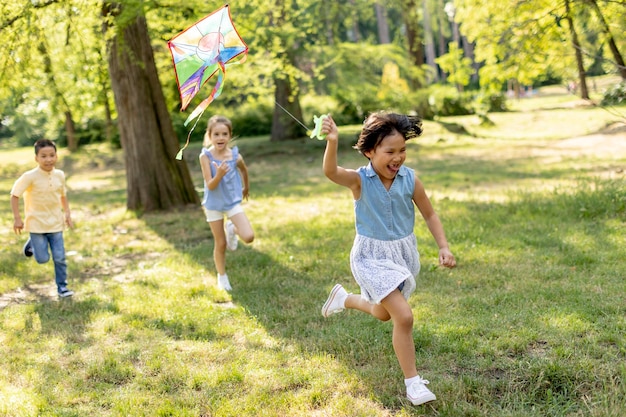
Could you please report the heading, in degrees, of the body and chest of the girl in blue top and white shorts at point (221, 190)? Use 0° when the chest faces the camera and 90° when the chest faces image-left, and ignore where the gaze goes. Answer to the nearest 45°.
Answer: approximately 0°

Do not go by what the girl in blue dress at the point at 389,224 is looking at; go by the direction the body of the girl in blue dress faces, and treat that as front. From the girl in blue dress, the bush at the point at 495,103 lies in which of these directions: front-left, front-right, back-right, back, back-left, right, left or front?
back-left

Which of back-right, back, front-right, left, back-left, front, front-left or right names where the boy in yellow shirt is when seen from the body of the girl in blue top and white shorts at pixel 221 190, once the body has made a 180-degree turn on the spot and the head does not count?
left

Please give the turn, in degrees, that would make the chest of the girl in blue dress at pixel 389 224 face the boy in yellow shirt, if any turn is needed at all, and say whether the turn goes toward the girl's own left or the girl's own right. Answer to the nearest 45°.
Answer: approximately 180°

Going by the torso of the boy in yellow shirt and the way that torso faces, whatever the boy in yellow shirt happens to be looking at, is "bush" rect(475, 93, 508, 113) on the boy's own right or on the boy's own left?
on the boy's own left

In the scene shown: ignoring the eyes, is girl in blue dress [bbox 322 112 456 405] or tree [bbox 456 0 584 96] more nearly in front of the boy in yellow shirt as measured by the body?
the girl in blue dress

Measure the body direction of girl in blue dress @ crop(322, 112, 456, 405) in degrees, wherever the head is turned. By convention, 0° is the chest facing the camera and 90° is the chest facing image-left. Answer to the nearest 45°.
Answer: approximately 315°

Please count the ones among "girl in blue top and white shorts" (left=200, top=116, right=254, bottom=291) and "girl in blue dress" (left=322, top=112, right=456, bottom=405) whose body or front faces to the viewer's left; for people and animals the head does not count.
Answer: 0

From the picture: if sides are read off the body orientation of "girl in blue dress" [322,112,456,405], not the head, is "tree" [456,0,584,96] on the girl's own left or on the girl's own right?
on the girl's own left
